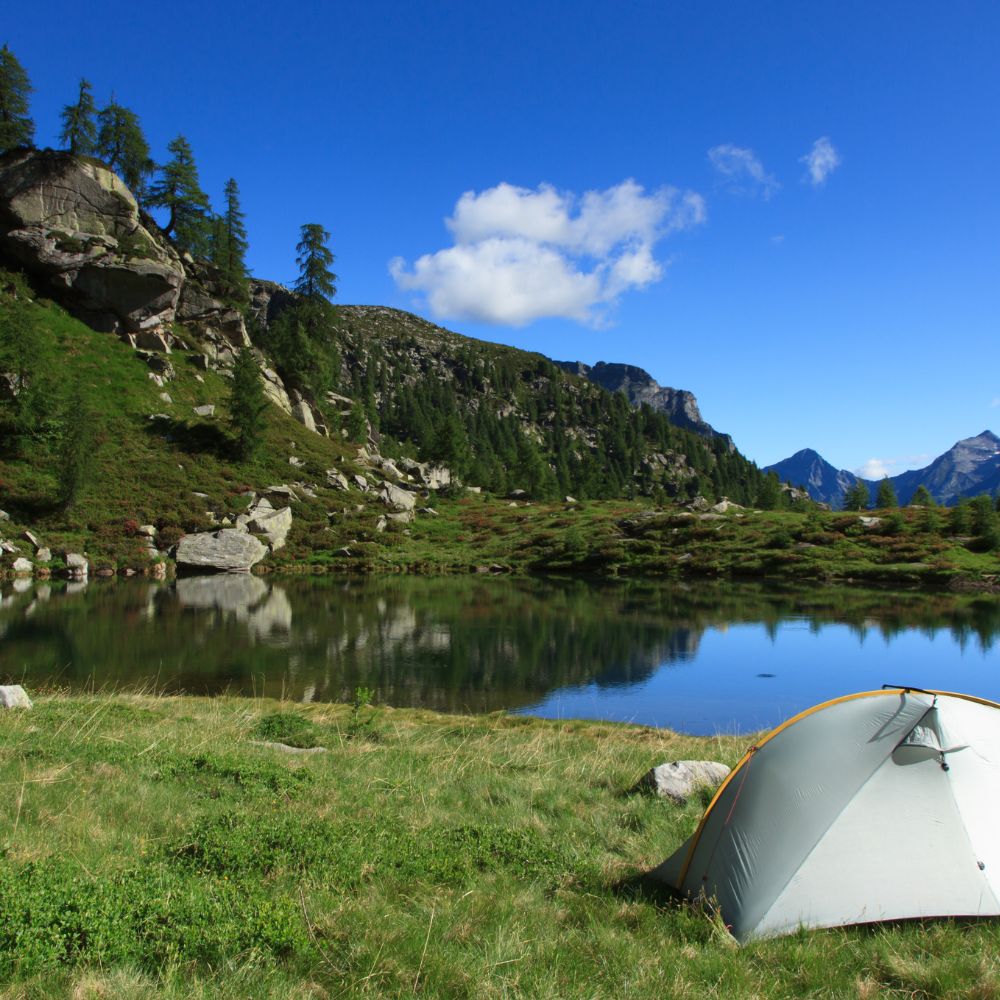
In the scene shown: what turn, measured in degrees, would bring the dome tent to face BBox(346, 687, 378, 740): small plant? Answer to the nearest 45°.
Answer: approximately 135° to its right

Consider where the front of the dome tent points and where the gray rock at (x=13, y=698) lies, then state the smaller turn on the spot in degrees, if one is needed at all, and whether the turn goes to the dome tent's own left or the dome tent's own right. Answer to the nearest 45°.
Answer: approximately 90° to the dome tent's own right

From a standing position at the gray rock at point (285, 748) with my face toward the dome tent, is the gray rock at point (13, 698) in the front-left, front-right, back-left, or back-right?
back-right

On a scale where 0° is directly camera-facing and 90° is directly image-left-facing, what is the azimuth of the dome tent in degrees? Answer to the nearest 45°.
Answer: approximately 0°

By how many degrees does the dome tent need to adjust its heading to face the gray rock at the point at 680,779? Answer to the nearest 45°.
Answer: approximately 135° to its right

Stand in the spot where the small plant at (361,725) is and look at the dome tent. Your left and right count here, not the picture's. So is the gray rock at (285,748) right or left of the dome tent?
right

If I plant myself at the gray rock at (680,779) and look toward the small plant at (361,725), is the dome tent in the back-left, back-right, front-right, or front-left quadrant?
back-left
